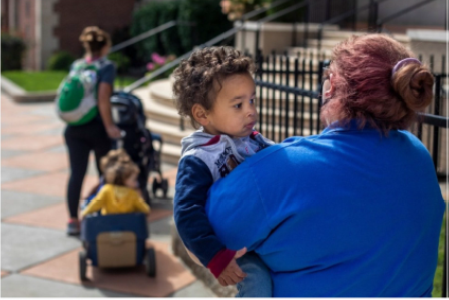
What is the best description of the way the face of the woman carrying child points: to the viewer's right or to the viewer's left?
to the viewer's left

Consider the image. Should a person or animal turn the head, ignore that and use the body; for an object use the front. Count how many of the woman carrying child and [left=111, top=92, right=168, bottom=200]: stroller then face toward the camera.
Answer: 0

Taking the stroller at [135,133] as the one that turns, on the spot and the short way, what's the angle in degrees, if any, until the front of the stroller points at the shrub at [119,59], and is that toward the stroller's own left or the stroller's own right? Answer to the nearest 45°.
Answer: approximately 45° to the stroller's own left

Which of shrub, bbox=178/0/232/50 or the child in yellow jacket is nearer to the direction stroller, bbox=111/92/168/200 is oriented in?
the shrub

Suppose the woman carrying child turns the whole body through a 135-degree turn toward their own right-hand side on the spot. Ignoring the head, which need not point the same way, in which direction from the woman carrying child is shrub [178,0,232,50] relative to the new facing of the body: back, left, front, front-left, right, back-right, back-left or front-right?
left

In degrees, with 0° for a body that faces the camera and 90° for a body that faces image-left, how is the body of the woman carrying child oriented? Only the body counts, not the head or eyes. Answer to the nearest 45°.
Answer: approximately 135°

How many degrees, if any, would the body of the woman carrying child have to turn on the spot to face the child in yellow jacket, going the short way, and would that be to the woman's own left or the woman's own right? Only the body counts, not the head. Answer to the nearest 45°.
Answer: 0° — they already face them

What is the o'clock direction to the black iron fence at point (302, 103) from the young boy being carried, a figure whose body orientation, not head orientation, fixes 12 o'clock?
The black iron fence is roughly at 8 o'clock from the young boy being carried.

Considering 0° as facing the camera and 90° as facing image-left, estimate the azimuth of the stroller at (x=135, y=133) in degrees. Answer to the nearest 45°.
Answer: approximately 225°

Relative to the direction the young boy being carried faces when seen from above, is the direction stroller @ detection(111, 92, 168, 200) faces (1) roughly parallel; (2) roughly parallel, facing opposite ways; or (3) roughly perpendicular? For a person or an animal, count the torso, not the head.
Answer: roughly perpendicular
